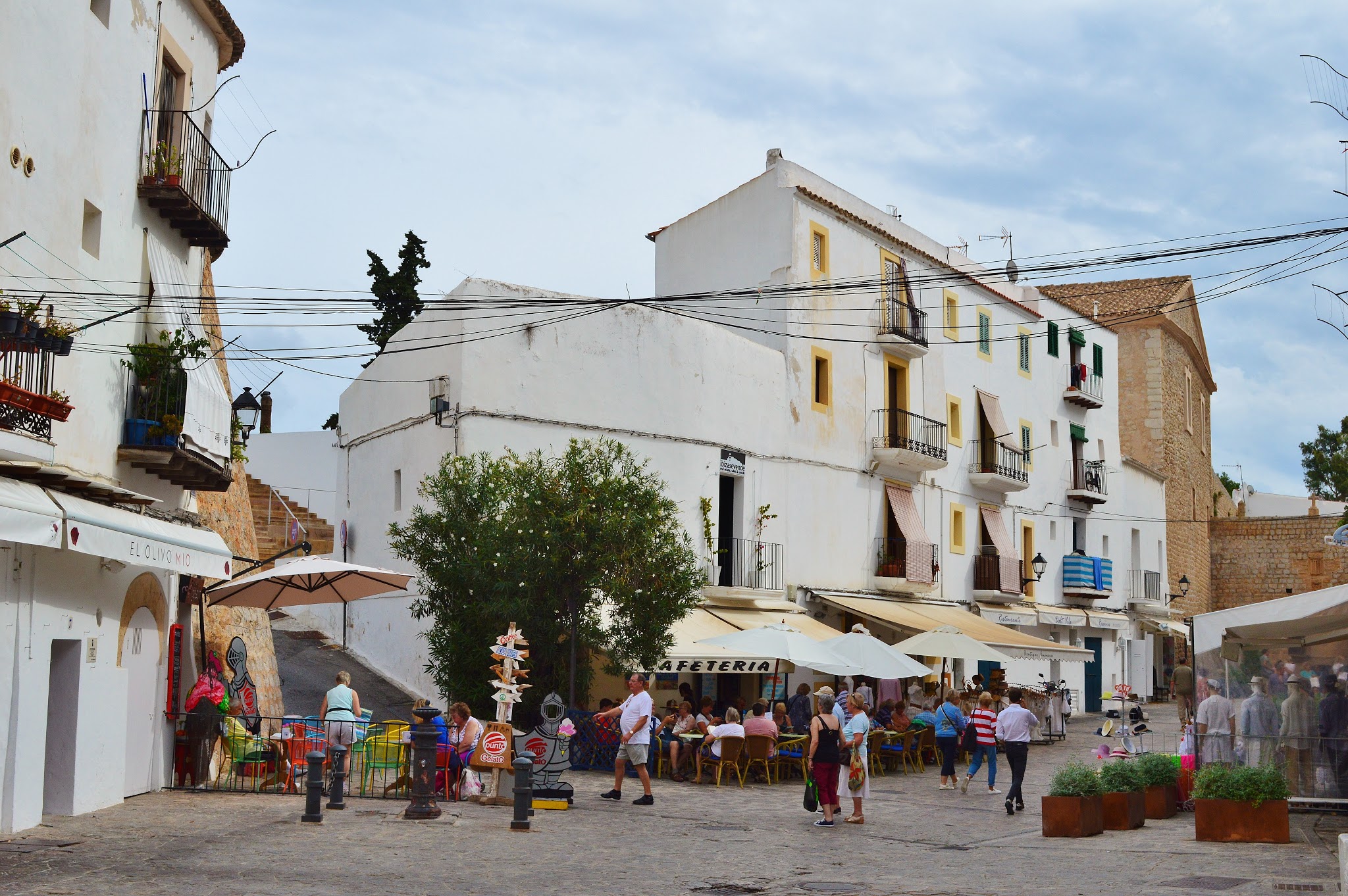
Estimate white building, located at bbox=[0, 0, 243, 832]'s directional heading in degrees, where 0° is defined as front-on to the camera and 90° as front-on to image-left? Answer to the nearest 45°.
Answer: approximately 315°

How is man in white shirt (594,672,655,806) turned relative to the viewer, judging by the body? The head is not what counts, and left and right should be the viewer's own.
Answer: facing to the left of the viewer

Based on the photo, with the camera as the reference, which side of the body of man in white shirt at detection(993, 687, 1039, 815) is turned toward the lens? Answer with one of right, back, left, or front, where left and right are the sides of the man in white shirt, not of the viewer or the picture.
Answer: back
